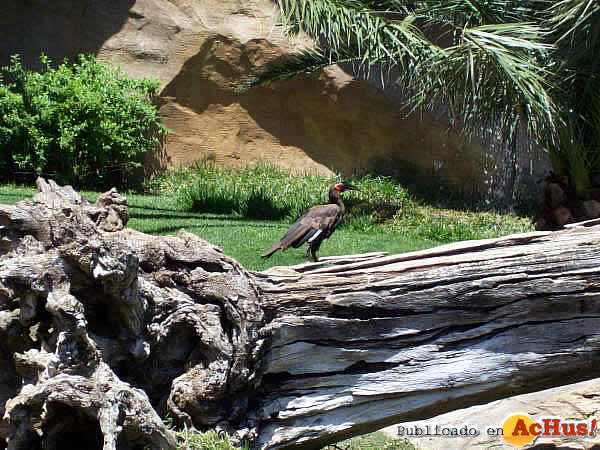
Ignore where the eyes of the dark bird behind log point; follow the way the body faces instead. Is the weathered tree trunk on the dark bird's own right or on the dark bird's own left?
on the dark bird's own right

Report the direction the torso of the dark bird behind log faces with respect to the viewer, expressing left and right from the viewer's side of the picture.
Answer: facing to the right of the viewer

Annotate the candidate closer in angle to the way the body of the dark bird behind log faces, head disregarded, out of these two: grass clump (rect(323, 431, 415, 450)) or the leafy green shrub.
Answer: the grass clump

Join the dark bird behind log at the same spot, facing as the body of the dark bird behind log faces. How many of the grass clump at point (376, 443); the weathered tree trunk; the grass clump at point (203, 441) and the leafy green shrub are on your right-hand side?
3

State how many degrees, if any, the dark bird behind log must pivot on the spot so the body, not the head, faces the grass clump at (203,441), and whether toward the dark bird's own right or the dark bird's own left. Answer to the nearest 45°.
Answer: approximately 90° to the dark bird's own right

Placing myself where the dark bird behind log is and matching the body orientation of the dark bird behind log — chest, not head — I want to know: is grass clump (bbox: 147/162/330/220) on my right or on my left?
on my left

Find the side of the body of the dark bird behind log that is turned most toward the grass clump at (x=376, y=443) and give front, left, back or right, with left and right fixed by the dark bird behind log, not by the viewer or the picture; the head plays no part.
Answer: right

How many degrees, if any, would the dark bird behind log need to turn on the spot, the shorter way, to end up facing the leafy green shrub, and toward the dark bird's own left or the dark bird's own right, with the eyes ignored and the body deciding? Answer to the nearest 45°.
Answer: approximately 135° to the dark bird's own left

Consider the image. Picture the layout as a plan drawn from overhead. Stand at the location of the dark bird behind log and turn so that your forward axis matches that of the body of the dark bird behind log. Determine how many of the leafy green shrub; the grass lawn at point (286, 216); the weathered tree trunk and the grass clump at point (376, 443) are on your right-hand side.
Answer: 2
